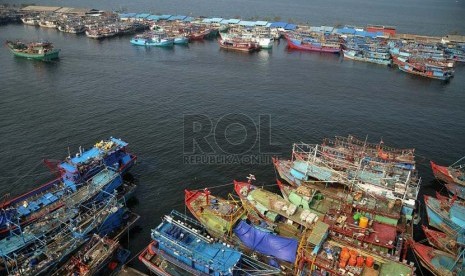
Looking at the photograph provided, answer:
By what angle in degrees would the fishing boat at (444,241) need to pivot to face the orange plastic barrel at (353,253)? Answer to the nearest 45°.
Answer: approximately 90° to its left

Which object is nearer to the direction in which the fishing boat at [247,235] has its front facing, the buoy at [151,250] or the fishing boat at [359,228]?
the buoy

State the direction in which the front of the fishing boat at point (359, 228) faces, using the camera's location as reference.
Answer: facing away from the viewer and to the left of the viewer

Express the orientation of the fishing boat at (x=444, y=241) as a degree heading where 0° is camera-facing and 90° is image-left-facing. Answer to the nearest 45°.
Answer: approximately 135°

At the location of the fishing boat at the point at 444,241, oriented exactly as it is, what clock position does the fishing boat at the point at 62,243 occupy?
the fishing boat at the point at 62,243 is roughly at 9 o'clock from the fishing boat at the point at 444,241.

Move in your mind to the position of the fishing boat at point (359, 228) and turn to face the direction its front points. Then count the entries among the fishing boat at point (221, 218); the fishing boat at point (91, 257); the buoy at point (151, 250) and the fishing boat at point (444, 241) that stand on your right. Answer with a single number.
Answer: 1

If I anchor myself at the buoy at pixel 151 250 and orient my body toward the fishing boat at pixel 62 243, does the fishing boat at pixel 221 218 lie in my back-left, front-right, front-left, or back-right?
back-right

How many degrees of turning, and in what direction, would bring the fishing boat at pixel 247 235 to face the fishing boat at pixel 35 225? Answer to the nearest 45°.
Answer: approximately 45° to its left

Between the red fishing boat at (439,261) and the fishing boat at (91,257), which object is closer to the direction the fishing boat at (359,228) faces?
the fishing boat

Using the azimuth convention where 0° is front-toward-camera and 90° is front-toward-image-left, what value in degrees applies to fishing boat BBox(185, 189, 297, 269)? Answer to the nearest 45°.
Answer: approximately 135°

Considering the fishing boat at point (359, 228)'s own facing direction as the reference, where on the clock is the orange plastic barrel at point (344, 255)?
The orange plastic barrel is roughly at 8 o'clock from the fishing boat.
